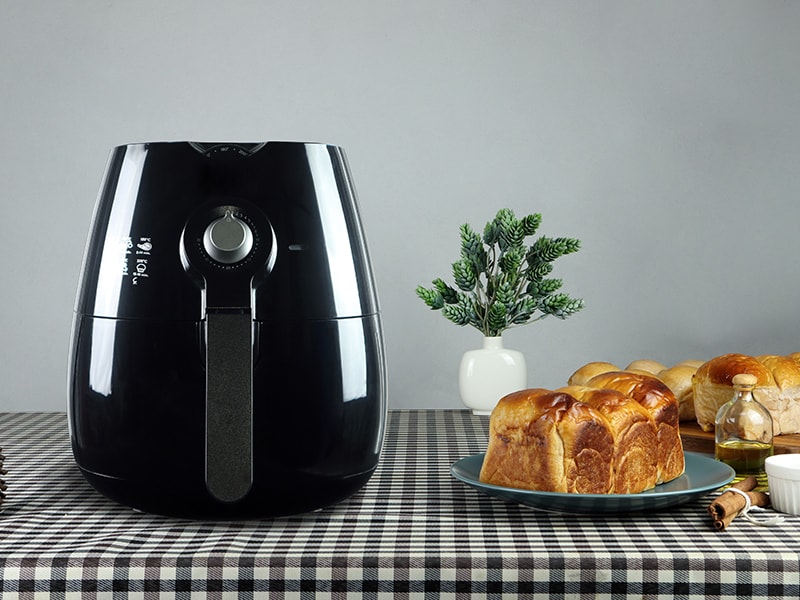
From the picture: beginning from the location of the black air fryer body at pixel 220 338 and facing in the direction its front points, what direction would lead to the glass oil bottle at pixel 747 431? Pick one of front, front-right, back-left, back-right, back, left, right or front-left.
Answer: left

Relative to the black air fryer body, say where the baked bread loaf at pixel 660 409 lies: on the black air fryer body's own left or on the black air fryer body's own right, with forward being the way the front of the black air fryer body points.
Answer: on the black air fryer body's own left

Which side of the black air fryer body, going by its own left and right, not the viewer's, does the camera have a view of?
front

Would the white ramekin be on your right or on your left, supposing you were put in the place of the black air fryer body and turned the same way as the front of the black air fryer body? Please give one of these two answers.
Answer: on your left

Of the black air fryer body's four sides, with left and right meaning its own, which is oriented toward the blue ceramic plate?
left

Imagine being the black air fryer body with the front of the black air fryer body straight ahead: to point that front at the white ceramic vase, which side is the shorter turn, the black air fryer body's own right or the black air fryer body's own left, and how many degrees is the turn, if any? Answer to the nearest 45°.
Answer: approximately 135° to the black air fryer body's own left

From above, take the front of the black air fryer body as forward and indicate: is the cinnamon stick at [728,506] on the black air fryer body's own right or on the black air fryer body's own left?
on the black air fryer body's own left

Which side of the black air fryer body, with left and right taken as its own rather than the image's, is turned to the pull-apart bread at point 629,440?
left

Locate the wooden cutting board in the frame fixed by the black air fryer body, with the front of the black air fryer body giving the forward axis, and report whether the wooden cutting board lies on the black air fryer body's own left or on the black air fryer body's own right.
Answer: on the black air fryer body's own left
